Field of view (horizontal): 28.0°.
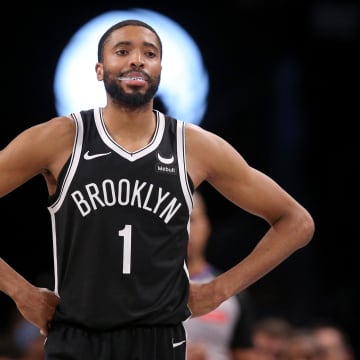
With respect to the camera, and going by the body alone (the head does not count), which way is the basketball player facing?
toward the camera
